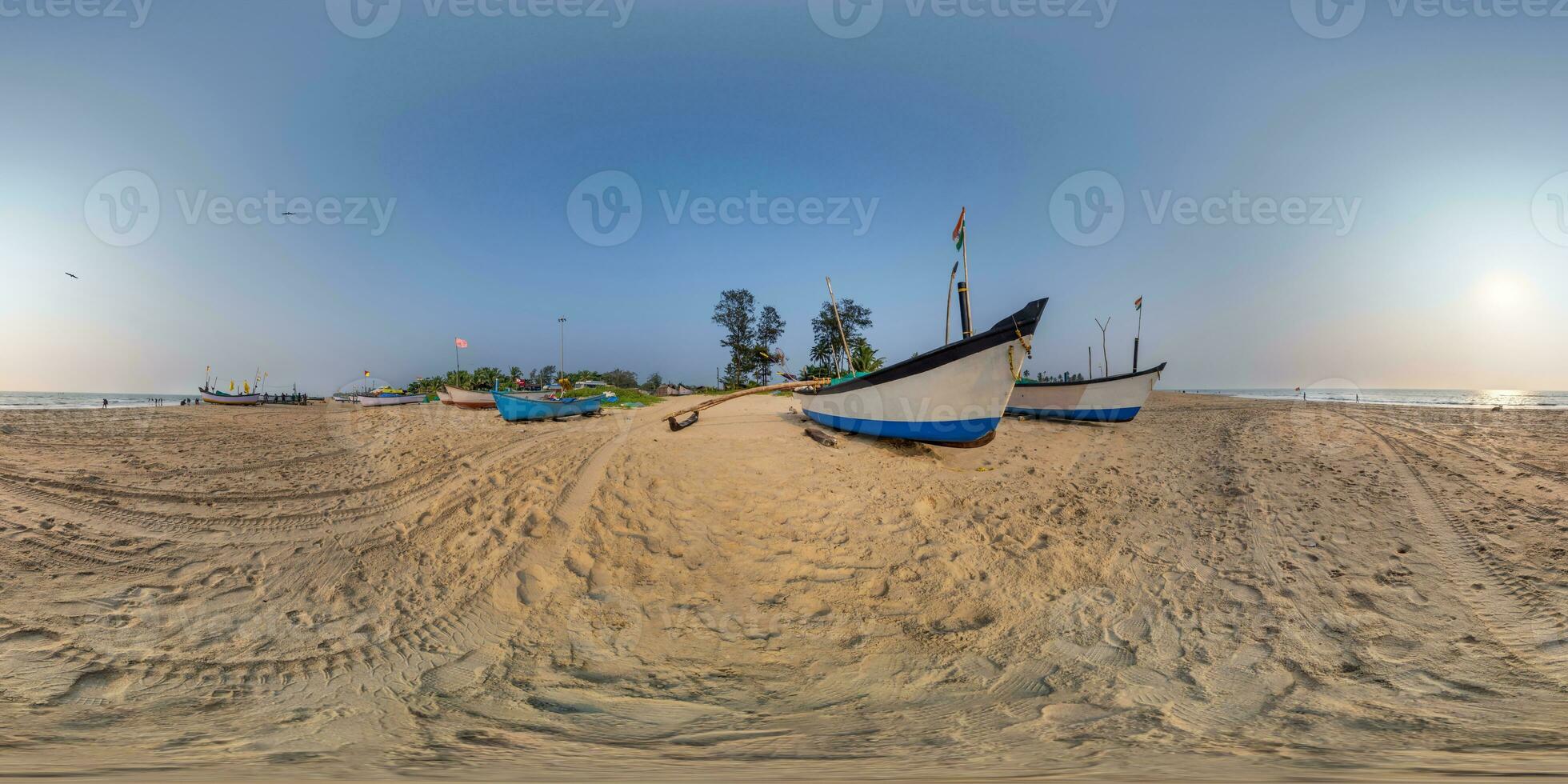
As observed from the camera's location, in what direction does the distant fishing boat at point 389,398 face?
facing to the left of the viewer

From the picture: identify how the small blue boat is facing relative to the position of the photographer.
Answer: facing the viewer and to the left of the viewer

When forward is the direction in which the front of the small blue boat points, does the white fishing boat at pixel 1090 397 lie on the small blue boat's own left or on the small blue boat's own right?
on the small blue boat's own left

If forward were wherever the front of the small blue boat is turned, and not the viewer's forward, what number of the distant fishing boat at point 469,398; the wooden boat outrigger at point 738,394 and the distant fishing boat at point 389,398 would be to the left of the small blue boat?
1

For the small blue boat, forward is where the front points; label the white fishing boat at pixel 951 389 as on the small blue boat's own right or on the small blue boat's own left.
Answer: on the small blue boat's own left

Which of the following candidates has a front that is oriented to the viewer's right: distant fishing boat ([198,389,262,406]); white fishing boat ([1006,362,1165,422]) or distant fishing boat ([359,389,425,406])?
the white fishing boat

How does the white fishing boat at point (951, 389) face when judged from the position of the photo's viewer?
facing the viewer and to the right of the viewer

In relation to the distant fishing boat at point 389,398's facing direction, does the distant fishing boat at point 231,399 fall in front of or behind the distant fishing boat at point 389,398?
in front

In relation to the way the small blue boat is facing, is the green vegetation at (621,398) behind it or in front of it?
behind

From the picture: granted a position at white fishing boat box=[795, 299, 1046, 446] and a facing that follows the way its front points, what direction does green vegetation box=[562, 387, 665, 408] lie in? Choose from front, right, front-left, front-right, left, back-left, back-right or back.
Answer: back

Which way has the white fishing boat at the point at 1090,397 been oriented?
to the viewer's right

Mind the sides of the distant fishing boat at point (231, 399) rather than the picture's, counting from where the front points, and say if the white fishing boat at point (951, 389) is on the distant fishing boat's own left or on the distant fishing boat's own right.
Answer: on the distant fishing boat's own left

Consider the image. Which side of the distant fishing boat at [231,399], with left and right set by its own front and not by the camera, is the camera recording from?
left

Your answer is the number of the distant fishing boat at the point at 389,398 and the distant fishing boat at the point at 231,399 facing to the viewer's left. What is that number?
2
